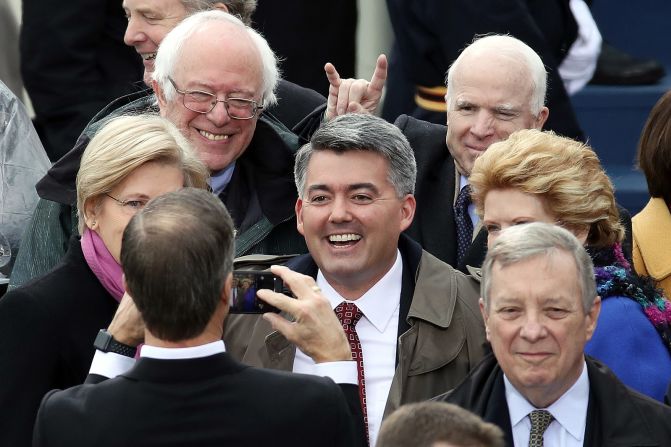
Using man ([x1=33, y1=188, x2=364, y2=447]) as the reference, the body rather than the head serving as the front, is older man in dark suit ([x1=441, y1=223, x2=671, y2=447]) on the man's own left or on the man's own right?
on the man's own right

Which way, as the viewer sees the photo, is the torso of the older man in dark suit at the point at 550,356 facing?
toward the camera

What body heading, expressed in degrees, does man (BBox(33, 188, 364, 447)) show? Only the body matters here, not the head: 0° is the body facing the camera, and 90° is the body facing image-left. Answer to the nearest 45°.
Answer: approximately 180°

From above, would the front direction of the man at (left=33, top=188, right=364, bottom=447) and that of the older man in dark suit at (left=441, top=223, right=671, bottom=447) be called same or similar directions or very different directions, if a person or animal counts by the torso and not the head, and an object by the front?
very different directions

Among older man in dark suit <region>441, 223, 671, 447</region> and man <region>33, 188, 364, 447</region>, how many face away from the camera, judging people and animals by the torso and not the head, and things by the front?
1

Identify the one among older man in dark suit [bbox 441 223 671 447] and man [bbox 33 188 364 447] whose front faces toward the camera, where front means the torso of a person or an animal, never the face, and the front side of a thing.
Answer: the older man in dark suit

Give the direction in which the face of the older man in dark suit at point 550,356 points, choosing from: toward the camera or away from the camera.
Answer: toward the camera

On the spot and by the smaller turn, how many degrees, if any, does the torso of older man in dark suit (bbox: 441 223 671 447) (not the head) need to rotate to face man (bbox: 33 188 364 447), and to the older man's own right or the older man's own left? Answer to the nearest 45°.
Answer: approximately 45° to the older man's own right
